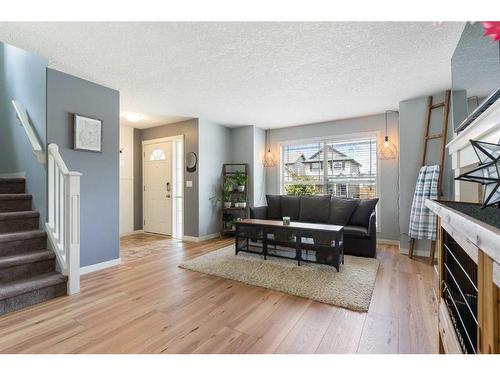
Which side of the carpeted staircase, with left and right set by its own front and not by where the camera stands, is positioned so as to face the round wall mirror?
left

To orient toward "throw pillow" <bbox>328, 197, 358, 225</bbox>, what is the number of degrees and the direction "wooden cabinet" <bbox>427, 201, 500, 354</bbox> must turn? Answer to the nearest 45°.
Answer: approximately 90° to its right

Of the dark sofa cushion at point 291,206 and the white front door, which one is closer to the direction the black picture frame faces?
the dark sofa cushion

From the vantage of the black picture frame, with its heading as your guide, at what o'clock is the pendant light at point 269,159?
The pendant light is roughly at 10 o'clock from the black picture frame.

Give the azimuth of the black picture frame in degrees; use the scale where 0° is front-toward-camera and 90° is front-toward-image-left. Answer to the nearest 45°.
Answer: approximately 315°

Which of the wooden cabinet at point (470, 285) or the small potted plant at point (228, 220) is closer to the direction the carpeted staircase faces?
the wooden cabinet

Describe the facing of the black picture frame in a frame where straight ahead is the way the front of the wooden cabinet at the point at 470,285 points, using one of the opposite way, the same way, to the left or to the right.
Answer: the opposite way

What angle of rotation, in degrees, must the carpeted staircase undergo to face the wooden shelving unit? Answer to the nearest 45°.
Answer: approximately 45° to its left

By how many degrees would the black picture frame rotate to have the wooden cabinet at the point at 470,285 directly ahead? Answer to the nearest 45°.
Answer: approximately 45° to its right

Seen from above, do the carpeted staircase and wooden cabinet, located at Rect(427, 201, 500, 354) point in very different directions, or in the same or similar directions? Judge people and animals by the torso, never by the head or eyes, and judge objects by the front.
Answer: very different directions

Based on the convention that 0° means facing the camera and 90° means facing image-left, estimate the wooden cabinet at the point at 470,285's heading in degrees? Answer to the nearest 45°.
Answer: approximately 45°
